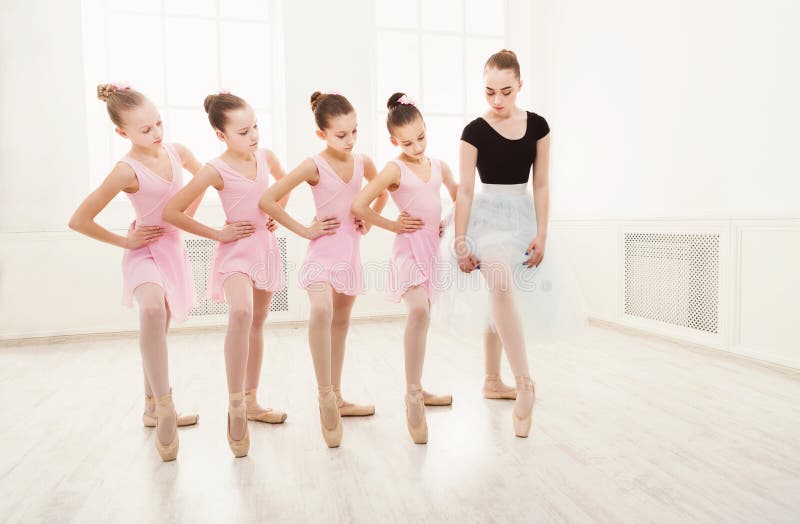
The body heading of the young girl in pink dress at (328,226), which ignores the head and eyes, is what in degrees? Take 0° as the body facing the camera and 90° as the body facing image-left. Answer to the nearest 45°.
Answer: approximately 315°

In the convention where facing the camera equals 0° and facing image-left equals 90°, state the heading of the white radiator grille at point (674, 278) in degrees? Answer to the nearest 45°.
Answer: approximately 45°

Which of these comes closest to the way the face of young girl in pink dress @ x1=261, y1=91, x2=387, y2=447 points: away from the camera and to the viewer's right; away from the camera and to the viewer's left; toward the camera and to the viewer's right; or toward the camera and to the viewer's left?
toward the camera and to the viewer's right

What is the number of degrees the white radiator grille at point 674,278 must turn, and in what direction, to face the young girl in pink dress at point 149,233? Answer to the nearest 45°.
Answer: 0° — it already faces them

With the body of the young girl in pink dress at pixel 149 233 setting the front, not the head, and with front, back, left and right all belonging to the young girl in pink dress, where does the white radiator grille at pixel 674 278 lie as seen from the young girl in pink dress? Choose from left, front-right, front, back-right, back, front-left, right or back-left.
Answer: front-left

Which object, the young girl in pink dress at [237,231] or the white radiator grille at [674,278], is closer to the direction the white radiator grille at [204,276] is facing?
the young girl in pink dress

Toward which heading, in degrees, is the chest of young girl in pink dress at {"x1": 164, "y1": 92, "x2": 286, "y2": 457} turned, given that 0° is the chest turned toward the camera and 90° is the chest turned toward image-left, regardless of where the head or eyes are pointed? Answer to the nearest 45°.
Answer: approximately 315°

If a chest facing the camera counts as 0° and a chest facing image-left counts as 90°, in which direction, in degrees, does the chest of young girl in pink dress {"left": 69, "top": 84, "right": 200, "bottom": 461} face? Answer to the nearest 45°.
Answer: approximately 315°

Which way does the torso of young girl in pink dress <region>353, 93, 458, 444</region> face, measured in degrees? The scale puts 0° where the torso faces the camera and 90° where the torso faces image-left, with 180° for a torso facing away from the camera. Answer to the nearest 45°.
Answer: approximately 315°

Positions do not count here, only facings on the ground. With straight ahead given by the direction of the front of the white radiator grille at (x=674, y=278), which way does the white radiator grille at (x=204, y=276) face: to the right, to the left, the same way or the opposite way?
to the left
